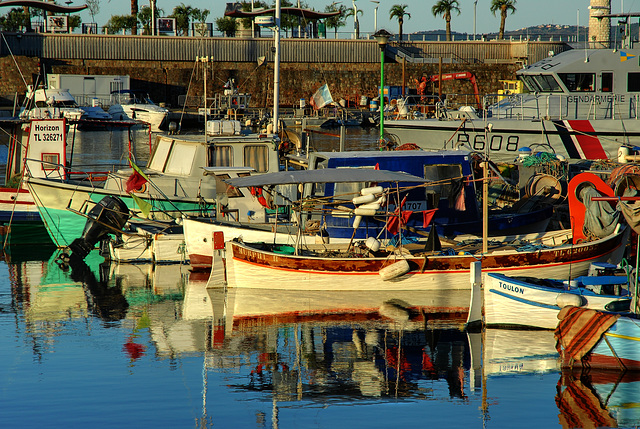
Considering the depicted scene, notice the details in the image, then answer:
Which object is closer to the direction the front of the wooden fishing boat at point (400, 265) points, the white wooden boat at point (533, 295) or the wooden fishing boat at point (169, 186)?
the white wooden boat

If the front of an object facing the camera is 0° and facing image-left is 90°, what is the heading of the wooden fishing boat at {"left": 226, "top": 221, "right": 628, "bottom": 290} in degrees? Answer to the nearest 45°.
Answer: approximately 270°

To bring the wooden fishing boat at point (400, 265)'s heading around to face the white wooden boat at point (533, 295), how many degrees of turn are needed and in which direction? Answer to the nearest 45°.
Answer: approximately 45° to its right

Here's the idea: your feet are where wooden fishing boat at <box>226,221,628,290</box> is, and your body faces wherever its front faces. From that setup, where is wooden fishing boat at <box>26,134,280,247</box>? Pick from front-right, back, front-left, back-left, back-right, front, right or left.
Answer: back-left

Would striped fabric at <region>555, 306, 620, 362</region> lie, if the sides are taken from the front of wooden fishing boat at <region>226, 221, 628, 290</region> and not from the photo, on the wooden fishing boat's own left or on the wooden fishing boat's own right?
on the wooden fishing boat's own right

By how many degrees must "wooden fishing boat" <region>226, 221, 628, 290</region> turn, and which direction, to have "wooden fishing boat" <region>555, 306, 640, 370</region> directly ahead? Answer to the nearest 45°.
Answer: approximately 45° to its right

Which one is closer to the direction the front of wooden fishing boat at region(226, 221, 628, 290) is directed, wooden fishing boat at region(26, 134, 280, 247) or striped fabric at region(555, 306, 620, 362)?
the striped fabric
